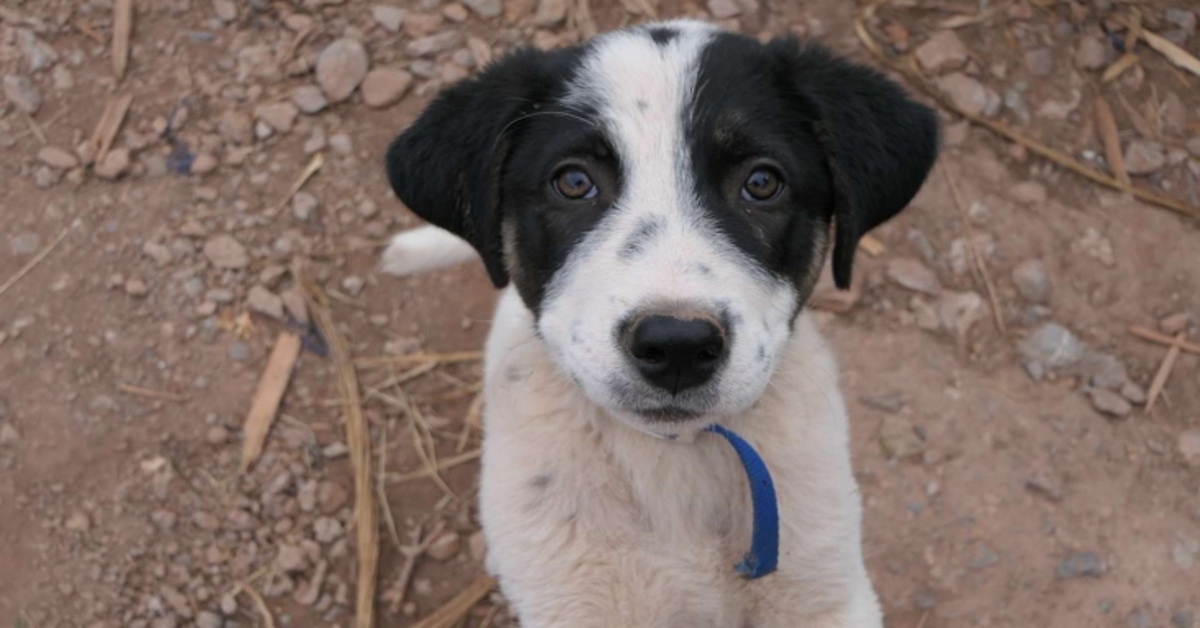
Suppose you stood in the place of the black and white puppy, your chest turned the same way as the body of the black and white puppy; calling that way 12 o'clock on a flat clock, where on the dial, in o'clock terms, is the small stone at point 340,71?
The small stone is roughly at 5 o'clock from the black and white puppy.

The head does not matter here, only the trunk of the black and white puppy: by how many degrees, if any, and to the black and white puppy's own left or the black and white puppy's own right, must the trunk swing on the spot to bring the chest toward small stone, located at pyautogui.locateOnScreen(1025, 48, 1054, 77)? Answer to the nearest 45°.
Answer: approximately 135° to the black and white puppy's own left

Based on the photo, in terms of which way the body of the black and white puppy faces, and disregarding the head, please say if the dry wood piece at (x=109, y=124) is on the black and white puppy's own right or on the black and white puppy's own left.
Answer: on the black and white puppy's own right

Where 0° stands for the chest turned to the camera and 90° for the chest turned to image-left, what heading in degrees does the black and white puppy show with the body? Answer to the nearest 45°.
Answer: approximately 0°

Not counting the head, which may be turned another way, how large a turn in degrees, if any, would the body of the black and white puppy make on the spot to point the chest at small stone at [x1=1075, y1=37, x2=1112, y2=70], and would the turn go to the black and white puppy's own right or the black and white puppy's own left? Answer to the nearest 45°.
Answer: approximately 135° to the black and white puppy's own left

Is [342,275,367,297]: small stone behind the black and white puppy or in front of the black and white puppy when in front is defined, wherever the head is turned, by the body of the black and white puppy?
behind

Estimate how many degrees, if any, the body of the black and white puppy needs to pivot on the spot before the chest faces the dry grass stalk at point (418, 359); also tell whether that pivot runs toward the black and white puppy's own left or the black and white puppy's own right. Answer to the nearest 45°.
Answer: approximately 135° to the black and white puppy's own right

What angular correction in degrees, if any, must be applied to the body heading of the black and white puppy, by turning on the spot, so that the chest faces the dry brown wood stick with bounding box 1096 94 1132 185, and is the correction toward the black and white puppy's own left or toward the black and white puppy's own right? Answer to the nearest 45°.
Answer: approximately 135° to the black and white puppy's own left

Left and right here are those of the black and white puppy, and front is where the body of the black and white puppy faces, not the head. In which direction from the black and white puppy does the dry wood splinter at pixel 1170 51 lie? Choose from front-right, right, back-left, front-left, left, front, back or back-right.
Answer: back-left

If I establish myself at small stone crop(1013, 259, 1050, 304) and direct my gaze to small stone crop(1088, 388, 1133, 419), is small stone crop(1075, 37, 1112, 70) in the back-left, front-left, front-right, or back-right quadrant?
back-left

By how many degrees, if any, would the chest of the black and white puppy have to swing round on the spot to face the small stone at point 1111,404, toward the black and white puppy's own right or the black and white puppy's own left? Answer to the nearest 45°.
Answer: approximately 135° to the black and white puppy's own left
